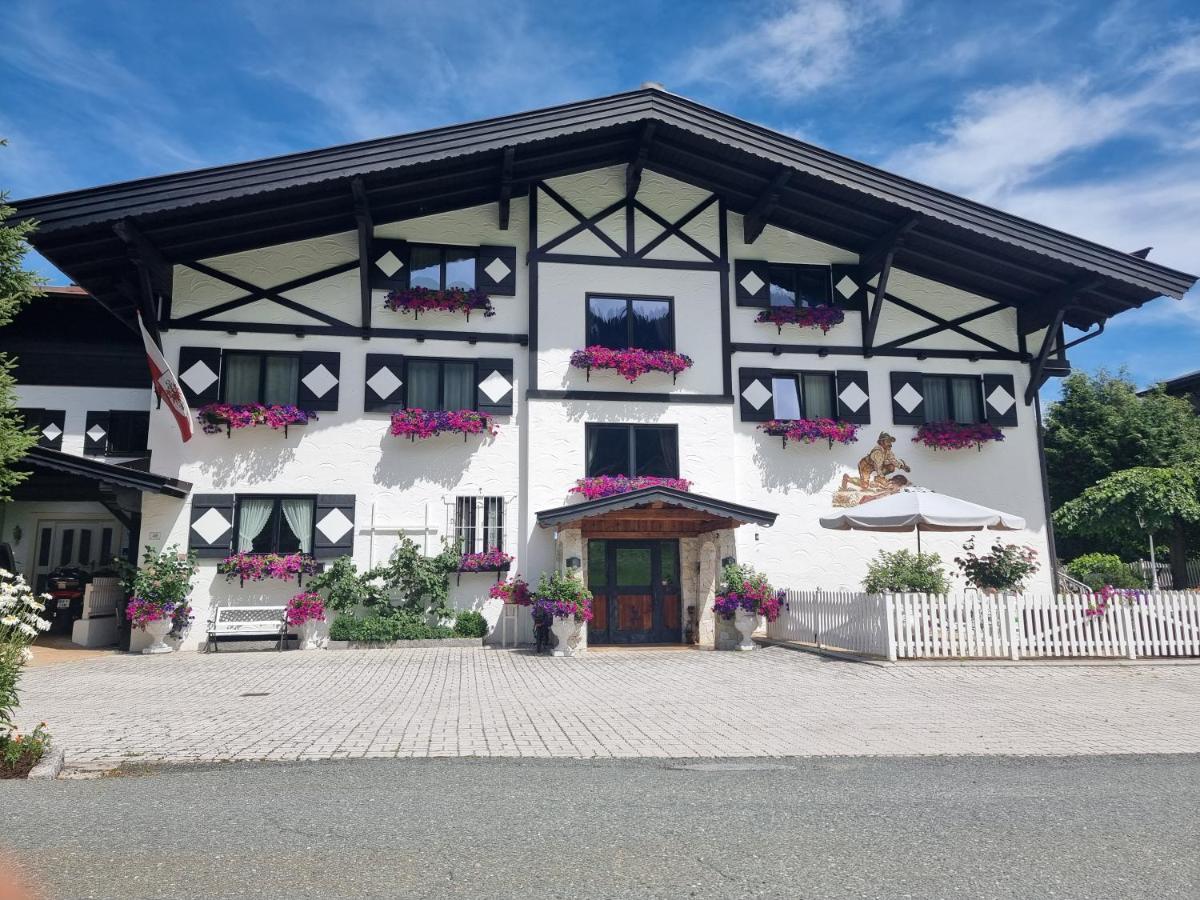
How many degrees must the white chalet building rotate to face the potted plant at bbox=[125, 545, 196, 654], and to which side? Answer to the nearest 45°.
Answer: approximately 90° to its right

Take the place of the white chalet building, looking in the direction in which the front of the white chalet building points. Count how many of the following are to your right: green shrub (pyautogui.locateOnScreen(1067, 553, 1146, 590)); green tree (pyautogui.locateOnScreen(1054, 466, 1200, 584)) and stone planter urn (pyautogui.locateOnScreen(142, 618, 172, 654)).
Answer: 1

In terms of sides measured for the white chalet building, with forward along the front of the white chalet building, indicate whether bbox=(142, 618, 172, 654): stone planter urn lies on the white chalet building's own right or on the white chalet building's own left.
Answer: on the white chalet building's own right

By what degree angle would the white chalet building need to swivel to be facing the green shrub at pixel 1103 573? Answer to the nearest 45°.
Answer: approximately 90° to its left

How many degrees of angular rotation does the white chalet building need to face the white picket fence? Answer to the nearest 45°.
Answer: approximately 45° to its left

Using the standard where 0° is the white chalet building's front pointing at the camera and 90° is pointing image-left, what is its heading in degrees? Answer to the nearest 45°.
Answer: approximately 0°

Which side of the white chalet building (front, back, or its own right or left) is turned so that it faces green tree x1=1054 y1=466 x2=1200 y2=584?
left
